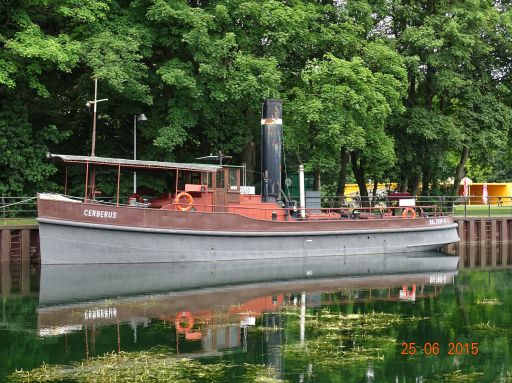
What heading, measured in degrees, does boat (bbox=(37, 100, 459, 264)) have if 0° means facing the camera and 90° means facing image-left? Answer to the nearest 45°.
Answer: approximately 90°
